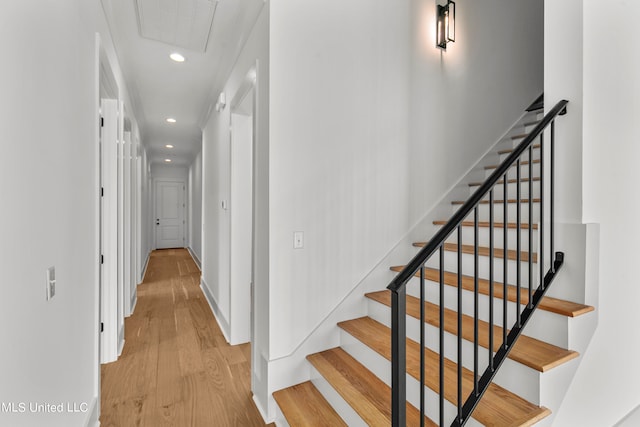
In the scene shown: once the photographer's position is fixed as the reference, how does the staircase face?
facing the viewer and to the left of the viewer

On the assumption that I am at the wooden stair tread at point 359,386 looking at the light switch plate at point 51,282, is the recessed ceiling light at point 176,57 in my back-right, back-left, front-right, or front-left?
front-right

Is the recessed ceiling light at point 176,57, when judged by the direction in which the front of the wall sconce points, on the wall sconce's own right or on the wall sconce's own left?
on the wall sconce's own right

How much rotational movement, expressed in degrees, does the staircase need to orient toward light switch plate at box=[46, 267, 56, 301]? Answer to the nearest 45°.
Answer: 0° — it already faces it

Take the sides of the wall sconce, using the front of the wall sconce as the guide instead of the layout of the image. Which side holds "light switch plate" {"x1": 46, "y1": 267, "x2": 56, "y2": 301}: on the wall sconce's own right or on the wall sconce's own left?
on the wall sconce's own right

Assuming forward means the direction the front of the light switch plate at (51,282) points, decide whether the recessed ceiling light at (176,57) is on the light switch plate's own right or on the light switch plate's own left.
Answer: on the light switch plate's own left

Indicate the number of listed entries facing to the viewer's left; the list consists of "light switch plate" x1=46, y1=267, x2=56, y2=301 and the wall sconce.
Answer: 0

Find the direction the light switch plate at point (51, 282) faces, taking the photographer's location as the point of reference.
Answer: facing the viewer and to the right of the viewer

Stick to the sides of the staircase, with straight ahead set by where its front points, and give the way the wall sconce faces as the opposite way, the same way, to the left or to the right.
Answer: to the left

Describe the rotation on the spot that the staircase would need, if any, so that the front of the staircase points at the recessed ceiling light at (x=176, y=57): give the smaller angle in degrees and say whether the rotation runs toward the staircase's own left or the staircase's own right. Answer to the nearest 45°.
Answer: approximately 45° to the staircase's own right

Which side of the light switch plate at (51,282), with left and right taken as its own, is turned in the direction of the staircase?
front
